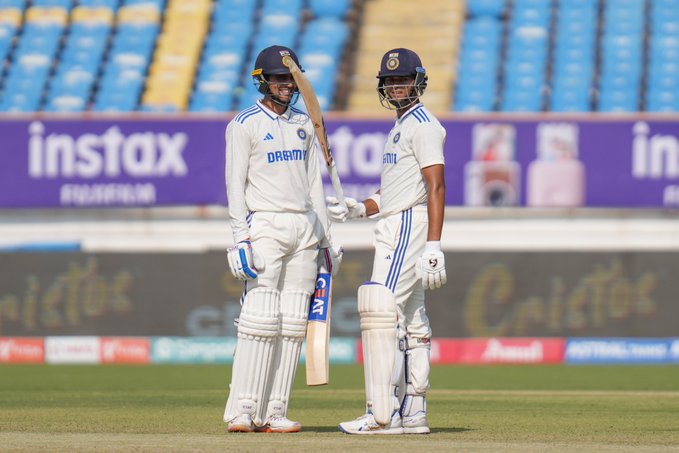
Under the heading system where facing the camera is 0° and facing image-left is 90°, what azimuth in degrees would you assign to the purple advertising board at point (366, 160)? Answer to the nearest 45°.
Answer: approximately 0°

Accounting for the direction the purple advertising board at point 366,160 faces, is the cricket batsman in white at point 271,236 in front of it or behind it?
in front

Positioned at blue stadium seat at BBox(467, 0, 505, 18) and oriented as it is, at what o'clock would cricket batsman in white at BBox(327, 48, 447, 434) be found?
The cricket batsman in white is roughly at 12 o'clock from the blue stadium seat.

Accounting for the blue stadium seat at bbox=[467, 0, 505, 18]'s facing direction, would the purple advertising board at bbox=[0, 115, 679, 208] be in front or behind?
in front

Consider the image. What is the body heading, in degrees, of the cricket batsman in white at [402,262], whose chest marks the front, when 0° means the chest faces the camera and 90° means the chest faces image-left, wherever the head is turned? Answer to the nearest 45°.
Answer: approximately 45°

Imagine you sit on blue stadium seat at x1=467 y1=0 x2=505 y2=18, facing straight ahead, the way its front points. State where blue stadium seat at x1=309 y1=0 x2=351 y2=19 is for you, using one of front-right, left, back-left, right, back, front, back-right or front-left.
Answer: right

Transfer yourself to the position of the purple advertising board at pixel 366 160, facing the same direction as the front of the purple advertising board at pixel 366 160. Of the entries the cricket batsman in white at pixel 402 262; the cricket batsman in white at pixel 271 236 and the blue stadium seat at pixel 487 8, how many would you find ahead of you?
2
